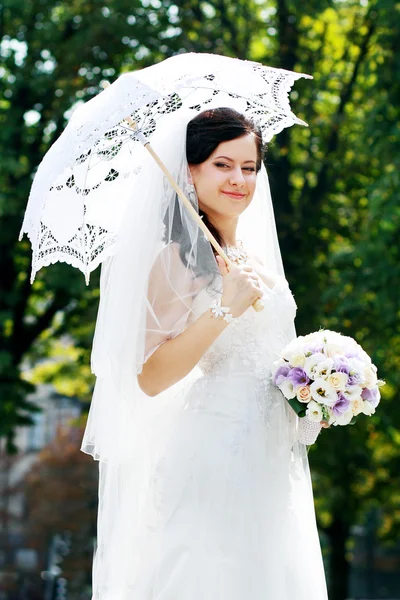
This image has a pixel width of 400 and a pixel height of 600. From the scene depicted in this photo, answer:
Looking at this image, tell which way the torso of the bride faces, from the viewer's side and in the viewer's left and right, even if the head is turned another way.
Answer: facing the viewer and to the right of the viewer
